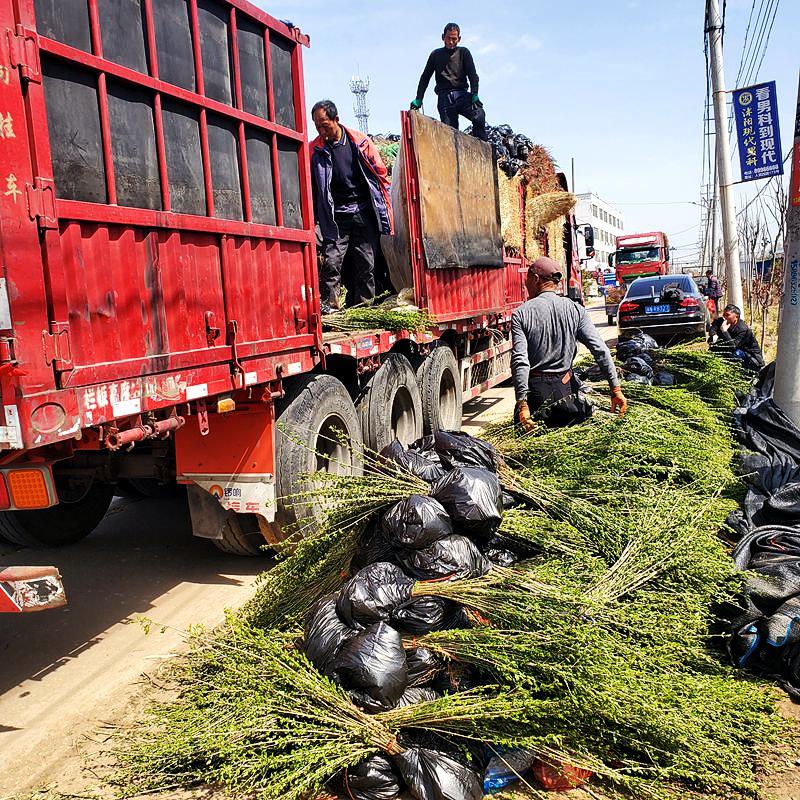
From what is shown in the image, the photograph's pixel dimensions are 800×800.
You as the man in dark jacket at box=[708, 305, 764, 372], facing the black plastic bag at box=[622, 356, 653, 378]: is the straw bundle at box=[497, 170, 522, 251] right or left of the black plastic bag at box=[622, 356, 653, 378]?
right

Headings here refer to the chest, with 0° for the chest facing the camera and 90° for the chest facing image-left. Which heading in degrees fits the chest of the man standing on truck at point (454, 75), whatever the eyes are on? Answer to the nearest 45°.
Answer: approximately 0°

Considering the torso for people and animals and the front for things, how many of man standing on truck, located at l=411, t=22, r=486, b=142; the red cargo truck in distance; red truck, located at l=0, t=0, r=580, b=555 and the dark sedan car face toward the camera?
2

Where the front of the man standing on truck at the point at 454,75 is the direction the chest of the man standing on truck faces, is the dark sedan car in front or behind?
behind

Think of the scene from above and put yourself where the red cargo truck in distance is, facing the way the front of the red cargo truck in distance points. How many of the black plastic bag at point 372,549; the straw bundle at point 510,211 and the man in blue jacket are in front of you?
3

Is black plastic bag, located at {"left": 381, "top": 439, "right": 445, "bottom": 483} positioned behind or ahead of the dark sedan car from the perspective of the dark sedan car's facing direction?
behind

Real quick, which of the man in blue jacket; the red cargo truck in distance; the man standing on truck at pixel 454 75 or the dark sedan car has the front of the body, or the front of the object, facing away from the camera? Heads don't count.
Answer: the dark sedan car

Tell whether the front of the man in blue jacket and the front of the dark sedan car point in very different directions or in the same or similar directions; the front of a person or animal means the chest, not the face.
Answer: very different directions

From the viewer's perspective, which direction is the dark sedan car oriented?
away from the camera

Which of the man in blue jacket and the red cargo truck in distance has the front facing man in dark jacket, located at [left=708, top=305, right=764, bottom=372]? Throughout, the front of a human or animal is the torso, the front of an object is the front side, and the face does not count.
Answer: the red cargo truck in distance

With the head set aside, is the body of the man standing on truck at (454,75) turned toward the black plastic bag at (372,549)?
yes

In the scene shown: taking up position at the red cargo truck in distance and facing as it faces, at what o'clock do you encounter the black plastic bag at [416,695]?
The black plastic bag is roughly at 12 o'clock from the red cargo truck in distance.

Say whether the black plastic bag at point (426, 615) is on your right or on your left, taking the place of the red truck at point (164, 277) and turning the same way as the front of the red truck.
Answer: on your right
